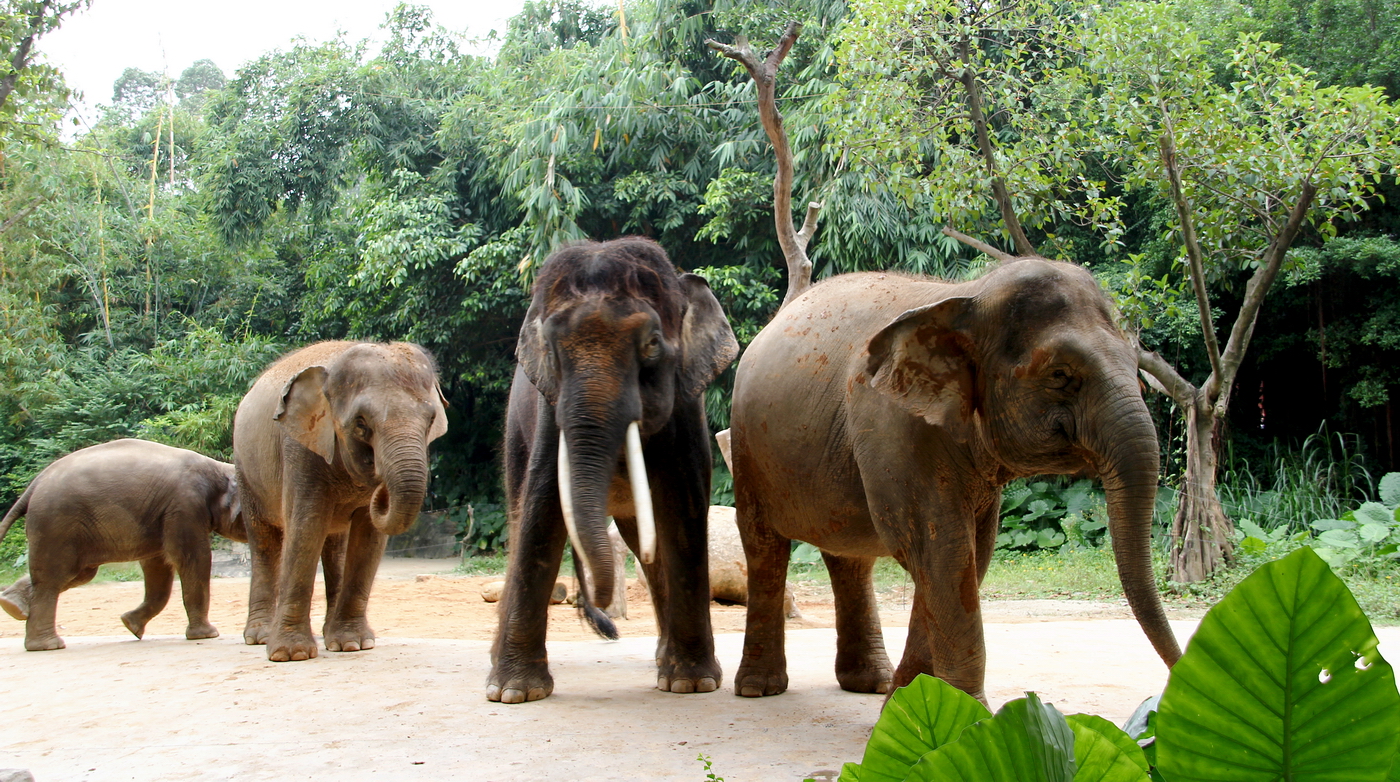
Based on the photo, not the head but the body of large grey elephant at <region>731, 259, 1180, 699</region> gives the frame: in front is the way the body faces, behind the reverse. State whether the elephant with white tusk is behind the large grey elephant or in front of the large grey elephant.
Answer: behind

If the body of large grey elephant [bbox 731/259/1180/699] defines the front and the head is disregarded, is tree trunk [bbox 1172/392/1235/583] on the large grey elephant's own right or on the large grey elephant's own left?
on the large grey elephant's own left

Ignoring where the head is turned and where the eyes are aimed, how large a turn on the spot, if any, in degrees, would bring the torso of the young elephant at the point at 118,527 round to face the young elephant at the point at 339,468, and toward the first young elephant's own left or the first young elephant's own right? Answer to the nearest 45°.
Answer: approximately 45° to the first young elephant's own right

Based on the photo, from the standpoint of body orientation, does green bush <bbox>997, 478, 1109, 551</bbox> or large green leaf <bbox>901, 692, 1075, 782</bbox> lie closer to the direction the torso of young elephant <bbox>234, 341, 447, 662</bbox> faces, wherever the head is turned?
the large green leaf

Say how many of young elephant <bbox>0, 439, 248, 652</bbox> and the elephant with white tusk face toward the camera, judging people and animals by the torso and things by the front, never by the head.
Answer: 1

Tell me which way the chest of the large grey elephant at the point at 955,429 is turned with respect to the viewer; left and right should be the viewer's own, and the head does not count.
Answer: facing the viewer and to the right of the viewer

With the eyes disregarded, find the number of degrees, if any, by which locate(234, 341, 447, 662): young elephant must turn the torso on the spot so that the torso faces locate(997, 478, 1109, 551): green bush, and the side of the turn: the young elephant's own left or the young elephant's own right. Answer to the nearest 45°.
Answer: approximately 90° to the young elephant's own left

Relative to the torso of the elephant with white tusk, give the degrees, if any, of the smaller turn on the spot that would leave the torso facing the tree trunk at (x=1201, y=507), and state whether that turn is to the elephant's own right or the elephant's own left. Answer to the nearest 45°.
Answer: approximately 135° to the elephant's own left

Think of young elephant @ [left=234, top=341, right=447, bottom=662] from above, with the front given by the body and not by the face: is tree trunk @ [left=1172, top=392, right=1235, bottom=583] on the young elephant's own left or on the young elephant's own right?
on the young elephant's own left

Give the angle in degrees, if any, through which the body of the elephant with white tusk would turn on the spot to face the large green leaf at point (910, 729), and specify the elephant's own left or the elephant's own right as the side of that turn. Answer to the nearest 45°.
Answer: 0° — it already faces it

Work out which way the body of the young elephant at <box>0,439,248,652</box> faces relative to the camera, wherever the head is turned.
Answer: to the viewer's right

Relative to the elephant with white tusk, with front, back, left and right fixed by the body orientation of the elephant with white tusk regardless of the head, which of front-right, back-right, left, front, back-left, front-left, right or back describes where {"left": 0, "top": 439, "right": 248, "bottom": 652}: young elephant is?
back-right

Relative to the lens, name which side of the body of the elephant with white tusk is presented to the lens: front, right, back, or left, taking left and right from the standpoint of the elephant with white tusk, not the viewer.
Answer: front

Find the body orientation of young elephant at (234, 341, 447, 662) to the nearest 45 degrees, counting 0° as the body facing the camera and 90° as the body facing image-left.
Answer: approximately 315°

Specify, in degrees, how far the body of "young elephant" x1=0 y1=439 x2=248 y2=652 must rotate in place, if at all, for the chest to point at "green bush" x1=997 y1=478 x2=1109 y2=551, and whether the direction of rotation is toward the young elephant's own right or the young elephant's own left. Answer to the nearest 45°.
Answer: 0° — it already faces it

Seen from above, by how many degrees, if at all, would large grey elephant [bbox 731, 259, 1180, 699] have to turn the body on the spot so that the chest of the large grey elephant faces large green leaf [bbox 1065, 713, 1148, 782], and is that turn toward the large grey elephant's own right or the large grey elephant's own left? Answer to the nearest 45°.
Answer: approximately 45° to the large grey elephant's own right
